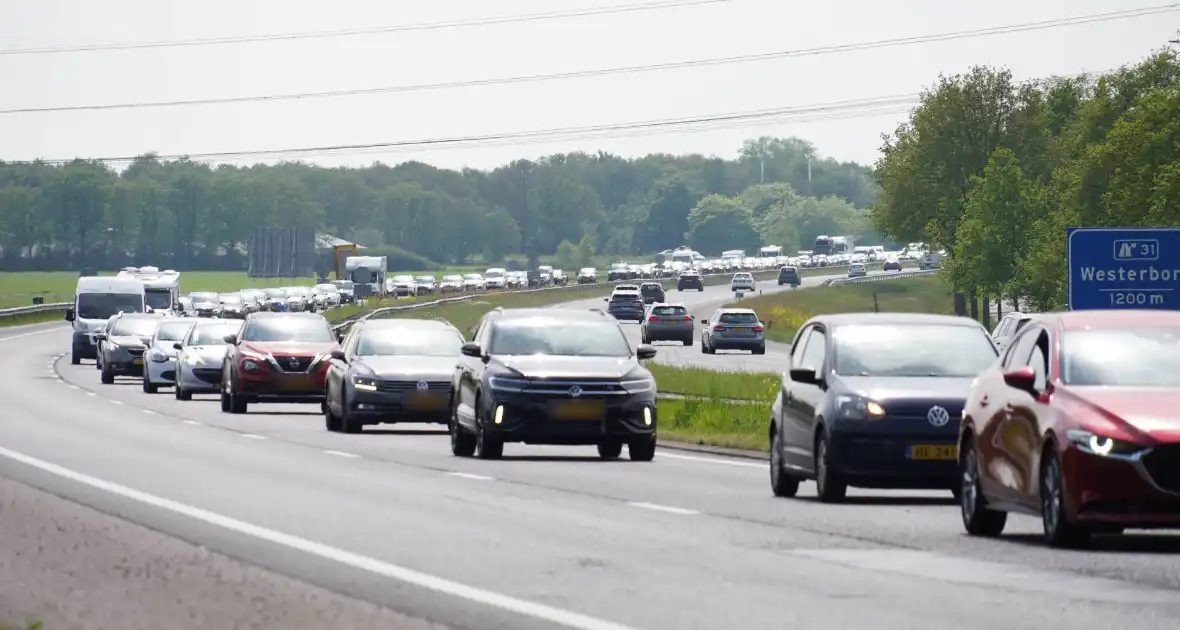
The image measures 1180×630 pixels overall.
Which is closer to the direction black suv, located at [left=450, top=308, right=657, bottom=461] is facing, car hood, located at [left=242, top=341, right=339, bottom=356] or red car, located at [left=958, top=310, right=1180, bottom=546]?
the red car

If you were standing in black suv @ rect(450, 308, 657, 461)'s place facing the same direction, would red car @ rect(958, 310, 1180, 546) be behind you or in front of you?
in front

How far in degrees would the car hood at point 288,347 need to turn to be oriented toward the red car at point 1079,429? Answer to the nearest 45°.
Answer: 0° — it already faces it

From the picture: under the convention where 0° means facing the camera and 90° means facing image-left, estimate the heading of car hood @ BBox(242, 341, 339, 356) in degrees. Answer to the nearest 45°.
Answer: approximately 0°

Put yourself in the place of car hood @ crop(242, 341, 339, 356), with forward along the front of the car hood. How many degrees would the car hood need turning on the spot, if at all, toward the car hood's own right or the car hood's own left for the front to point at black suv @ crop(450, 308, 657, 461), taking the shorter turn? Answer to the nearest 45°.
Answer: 0° — it already faces it

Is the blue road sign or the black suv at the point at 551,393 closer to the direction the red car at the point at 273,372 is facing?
the black suv

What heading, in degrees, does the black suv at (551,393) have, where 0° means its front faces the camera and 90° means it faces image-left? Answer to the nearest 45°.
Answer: approximately 0°
